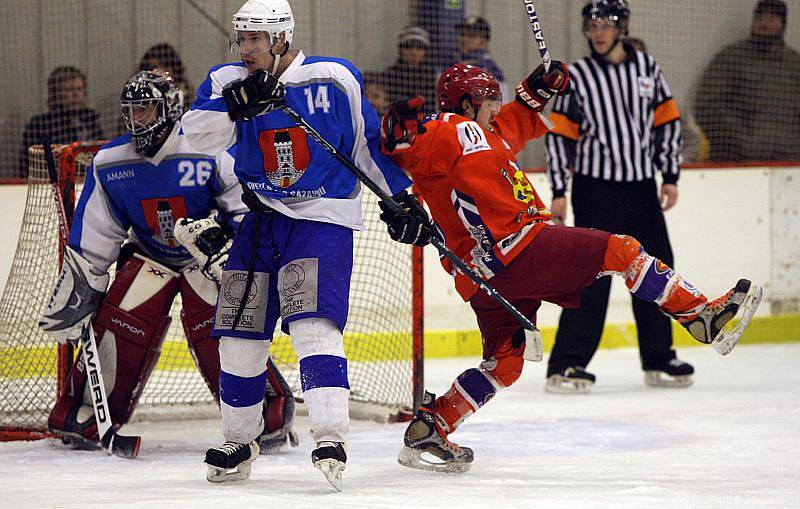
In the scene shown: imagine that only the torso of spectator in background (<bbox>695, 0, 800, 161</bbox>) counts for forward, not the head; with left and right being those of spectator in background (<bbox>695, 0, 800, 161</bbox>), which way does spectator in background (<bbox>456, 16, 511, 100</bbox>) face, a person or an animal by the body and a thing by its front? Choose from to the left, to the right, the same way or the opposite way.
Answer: the same way

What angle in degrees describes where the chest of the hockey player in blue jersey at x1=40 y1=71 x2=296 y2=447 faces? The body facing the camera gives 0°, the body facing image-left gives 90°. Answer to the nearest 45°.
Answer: approximately 0°

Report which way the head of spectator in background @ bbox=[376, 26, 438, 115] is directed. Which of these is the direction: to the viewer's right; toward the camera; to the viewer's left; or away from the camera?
toward the camera

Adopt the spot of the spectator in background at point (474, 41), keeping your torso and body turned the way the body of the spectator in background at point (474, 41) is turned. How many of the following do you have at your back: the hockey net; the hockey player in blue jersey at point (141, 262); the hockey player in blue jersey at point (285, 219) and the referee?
0

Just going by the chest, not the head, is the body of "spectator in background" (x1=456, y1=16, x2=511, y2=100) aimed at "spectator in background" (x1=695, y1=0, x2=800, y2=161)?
no

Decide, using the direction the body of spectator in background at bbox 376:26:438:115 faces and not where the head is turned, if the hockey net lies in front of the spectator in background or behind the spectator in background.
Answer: in front

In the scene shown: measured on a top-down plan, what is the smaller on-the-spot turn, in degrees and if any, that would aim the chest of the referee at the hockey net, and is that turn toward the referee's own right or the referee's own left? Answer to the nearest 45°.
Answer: approximately 45° to the referee's own right

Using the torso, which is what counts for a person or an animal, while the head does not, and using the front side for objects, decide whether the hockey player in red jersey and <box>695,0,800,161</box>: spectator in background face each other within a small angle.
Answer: no

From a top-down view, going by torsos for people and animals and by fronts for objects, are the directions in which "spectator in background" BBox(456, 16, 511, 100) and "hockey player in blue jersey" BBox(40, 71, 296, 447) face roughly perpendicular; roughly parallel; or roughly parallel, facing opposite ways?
roughly parallel

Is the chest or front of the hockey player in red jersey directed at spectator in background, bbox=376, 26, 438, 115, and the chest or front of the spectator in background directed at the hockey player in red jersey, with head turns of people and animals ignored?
no

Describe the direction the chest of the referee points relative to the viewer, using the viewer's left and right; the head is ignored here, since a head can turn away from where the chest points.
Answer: facing the viewer

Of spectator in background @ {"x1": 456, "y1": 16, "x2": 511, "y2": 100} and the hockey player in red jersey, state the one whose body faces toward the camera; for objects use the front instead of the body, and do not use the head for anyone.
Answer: the spectator in background

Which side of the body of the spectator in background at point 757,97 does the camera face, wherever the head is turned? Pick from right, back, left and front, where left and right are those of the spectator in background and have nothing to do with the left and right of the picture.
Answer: front

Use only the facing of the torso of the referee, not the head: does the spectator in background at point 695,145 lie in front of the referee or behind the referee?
behind

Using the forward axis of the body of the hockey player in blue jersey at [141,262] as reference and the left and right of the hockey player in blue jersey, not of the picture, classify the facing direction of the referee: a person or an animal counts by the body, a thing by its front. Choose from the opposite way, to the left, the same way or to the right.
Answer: the same way
